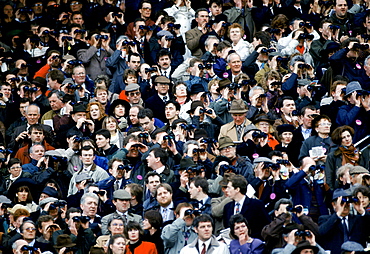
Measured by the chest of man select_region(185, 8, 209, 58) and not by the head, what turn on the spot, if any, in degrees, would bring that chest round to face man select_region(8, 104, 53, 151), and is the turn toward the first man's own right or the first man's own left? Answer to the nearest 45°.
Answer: approximately 90° to the first man's own right

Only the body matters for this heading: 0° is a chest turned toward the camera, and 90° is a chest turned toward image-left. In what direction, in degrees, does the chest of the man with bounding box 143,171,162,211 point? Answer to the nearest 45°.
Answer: approximately 315°

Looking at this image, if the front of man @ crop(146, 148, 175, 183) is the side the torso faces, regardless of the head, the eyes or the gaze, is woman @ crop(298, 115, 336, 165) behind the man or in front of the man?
behind

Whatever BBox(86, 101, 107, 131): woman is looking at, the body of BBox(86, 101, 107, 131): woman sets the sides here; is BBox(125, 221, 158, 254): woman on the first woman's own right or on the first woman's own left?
on the first woman's own left

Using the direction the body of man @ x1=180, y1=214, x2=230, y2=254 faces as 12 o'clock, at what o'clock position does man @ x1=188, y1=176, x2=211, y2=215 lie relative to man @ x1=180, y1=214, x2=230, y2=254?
man @ x1=188, y1=176, x2=211, y2=215 is roughly at 6 o'clock from man @ x1=180, y1=214, x2=230, y2=254.

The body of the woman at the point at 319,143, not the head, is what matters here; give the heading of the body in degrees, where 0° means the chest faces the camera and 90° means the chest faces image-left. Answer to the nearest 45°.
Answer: approximately 315°

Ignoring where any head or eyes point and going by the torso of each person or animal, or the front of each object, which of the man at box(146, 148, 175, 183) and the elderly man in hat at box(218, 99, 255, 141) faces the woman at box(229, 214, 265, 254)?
the elderly man in hat

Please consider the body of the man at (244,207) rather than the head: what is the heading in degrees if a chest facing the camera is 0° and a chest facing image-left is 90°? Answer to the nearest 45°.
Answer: approximately 45°

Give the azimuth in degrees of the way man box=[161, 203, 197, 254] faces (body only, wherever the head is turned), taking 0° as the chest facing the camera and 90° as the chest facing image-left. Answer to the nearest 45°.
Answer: approximately 315°

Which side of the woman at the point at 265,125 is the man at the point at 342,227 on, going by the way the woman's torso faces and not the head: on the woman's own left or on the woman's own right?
on the woman's own left
